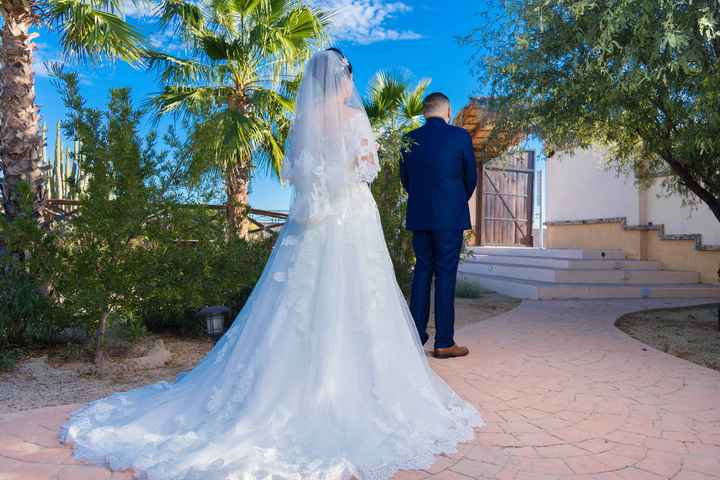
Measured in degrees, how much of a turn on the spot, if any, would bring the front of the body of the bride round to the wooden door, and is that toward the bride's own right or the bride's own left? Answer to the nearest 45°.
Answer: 0° — they already face it

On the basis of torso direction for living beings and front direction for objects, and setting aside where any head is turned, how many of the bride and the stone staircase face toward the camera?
1

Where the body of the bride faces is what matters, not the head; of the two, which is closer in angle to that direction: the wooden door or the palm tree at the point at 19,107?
the wooden door

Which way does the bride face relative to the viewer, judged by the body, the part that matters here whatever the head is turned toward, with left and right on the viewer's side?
facing away from the viewer and to the right of the viewer

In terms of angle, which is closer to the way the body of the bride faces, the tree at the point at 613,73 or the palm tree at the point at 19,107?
the tree

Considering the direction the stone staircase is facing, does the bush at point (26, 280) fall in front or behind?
in front

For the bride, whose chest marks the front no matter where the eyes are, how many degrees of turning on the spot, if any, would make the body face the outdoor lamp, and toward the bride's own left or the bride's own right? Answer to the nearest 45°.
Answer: approximately 45° to the bride's own left

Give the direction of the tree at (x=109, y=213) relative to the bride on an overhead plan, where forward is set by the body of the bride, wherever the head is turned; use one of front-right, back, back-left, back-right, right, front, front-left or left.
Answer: left

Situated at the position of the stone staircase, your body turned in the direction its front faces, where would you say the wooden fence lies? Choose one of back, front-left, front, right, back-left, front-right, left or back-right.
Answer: right

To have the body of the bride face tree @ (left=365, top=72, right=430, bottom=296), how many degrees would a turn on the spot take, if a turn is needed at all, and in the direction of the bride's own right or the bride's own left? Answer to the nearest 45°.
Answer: approximately 45° to the bride's own left

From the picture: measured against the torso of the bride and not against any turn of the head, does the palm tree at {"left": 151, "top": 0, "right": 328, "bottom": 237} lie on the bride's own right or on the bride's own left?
on the bride's own left

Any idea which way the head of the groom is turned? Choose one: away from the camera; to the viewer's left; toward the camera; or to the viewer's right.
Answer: away from the camera

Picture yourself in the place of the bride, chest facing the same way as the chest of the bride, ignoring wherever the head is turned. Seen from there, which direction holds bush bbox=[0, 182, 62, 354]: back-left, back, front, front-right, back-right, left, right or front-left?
left

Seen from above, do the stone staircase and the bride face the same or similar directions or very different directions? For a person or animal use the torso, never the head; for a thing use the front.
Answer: very different directions

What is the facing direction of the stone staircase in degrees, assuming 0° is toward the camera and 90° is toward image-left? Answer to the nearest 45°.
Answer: approximately 0°
